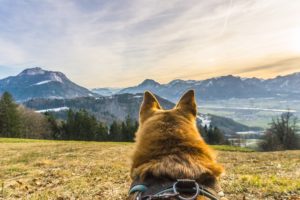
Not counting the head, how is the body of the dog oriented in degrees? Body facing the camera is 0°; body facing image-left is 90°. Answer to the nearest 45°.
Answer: approximately 180°
